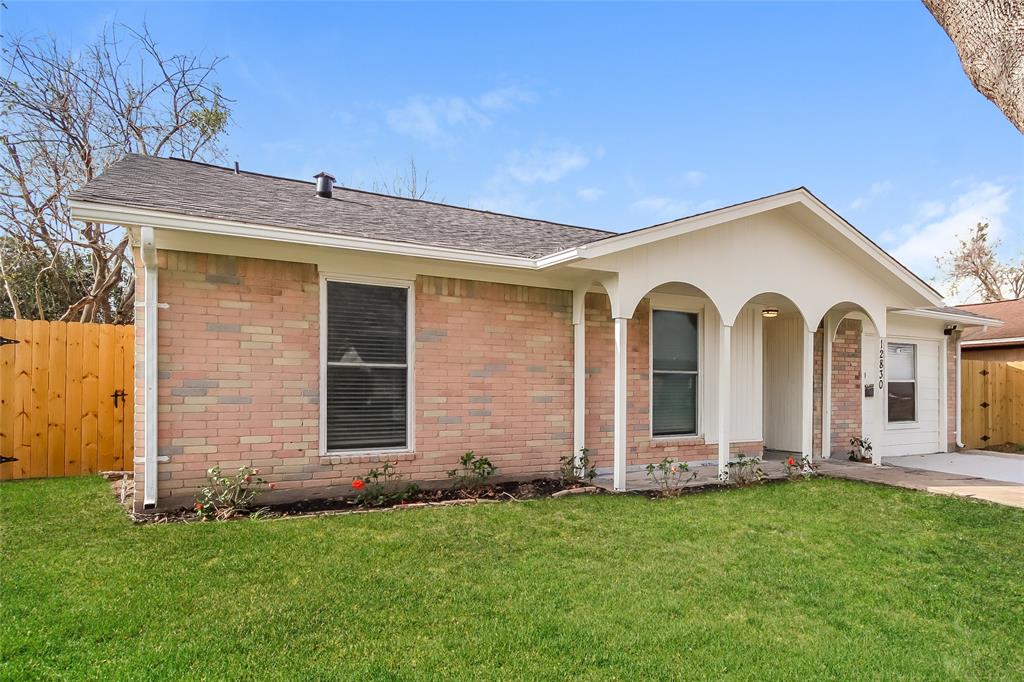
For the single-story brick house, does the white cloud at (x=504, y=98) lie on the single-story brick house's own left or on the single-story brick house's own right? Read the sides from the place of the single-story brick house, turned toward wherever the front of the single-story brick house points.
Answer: on the single-story brick house's own left

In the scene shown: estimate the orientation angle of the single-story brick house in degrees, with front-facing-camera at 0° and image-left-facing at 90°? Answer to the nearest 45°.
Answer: approximately 315°

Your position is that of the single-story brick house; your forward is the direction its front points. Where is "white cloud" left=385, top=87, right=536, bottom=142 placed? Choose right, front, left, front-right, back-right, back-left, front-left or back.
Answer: back-left

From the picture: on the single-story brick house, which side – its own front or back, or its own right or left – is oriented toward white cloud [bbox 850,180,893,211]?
left

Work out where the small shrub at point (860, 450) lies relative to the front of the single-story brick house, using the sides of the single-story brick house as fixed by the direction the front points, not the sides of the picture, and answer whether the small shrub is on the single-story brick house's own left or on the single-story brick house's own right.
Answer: on the single-story brick house's own left

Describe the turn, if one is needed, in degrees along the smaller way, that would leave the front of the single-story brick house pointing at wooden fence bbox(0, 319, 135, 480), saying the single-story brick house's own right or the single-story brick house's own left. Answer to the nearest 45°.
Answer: approximately 135° to the single-story brick house's own right

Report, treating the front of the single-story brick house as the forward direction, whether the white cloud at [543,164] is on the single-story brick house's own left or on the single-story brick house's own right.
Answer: on the single-story brick house's own left

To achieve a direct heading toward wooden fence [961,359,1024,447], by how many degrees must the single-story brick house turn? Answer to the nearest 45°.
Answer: approximately 90° to its left
